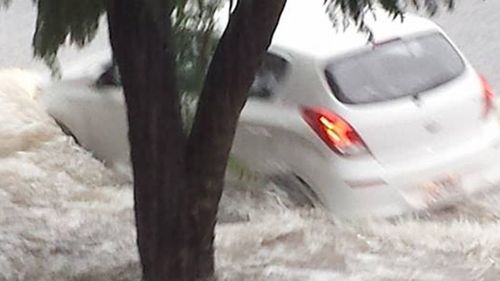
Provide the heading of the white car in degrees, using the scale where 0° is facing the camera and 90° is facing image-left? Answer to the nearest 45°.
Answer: approximately 135°

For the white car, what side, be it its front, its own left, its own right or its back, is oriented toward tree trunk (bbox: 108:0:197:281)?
left

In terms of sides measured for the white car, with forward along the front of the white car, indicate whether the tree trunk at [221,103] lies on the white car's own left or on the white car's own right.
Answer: on the white car's own left

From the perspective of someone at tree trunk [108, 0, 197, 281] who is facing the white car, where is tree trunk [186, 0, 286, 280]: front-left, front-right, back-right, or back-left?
front-right
